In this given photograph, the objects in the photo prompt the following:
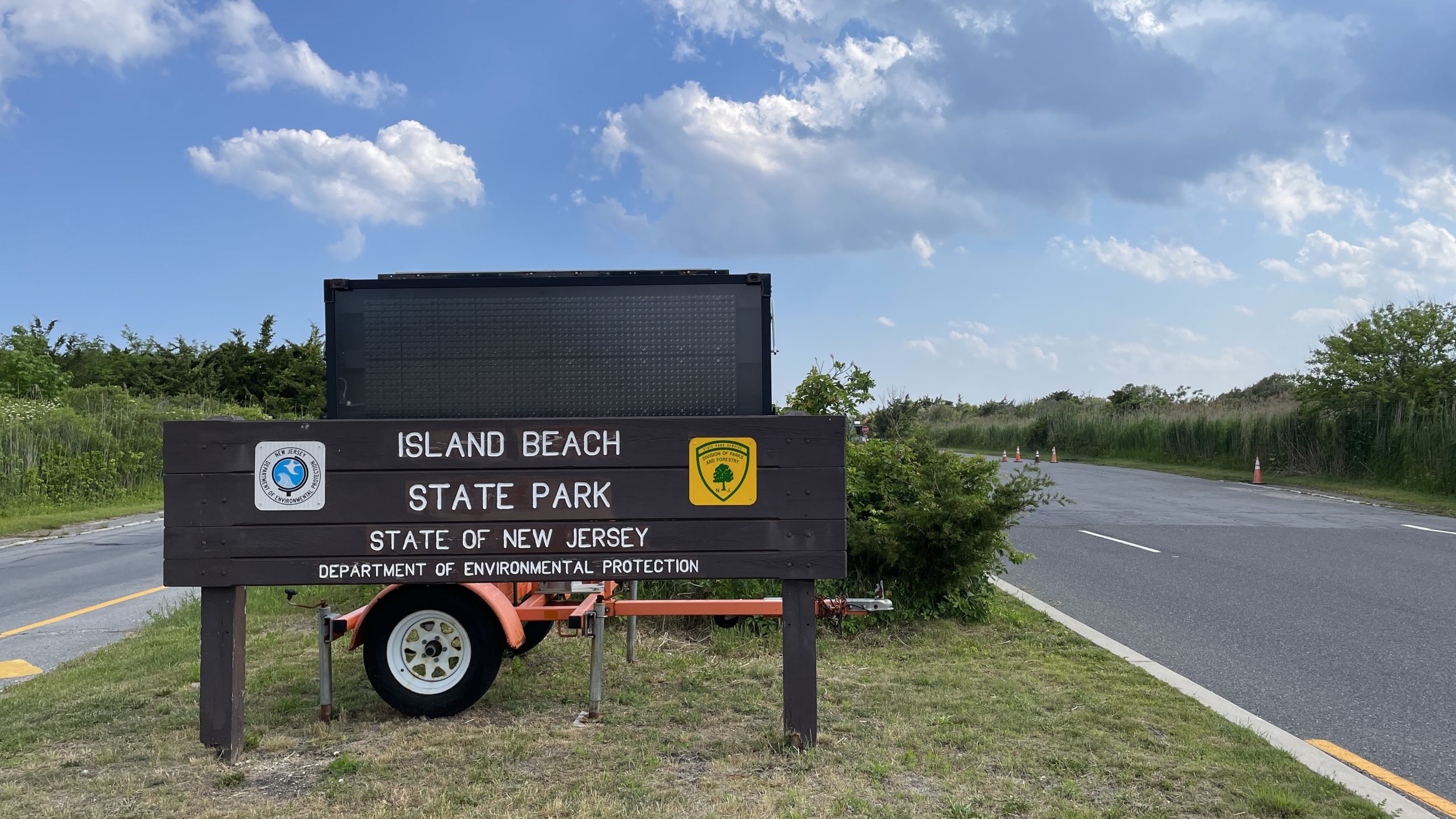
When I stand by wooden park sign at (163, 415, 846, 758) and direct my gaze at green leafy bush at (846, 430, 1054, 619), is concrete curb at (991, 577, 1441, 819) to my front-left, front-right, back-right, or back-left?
front-right

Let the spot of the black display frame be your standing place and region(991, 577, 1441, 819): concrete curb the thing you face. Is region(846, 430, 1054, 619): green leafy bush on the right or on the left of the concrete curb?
left

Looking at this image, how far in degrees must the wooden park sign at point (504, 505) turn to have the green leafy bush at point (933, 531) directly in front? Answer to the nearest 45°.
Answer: approximately 135° to its left

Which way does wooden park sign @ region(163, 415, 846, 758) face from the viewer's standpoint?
toward the camera

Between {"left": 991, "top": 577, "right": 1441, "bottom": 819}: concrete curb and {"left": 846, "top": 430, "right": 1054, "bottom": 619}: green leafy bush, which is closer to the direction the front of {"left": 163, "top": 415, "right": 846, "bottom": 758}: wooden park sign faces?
the concrete curb

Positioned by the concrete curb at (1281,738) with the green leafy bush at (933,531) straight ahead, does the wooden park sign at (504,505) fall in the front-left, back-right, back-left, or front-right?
front-left

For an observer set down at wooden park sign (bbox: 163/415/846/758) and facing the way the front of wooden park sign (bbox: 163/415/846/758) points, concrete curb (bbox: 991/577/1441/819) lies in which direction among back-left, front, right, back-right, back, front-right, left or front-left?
left
